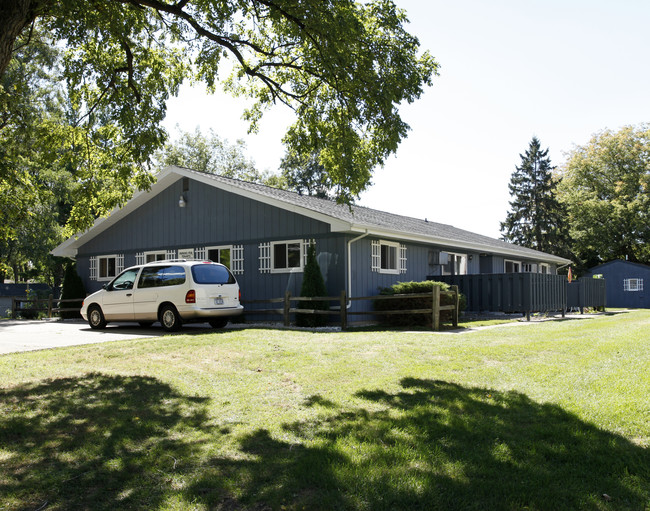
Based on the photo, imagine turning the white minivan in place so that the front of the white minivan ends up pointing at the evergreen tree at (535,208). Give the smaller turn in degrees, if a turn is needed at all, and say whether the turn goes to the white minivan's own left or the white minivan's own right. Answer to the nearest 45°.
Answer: approximately 90° to the white minivan's own right

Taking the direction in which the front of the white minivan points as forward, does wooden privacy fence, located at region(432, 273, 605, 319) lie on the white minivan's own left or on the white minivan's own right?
on the white minivan's own right

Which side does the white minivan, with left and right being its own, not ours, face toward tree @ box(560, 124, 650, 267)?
right

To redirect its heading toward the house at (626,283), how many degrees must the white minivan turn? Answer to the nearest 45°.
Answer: approximately 90° to its right

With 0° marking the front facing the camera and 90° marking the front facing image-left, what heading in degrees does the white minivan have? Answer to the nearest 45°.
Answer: approximately 135°

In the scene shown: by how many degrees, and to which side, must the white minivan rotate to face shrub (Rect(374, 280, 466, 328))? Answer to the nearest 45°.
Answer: approximately 135° to its right

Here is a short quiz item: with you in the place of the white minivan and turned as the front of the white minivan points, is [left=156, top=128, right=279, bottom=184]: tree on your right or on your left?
on your right

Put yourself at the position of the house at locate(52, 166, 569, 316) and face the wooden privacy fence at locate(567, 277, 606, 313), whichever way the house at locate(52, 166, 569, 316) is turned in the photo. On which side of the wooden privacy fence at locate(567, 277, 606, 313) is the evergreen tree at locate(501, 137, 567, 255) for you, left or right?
left
